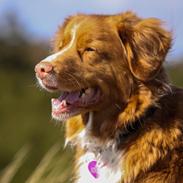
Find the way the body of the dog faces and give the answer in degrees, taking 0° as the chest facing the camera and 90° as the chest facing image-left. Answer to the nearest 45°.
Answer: approximately 45°
